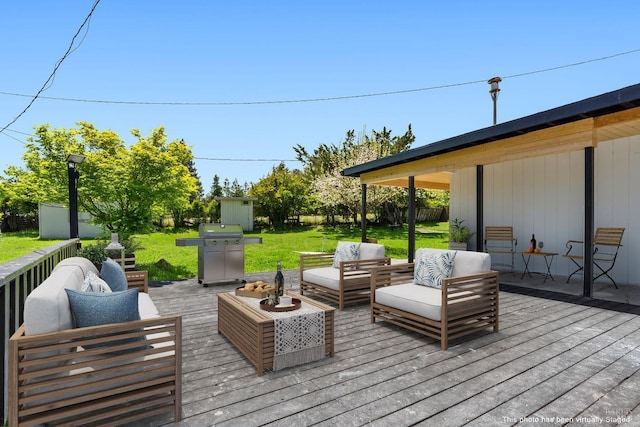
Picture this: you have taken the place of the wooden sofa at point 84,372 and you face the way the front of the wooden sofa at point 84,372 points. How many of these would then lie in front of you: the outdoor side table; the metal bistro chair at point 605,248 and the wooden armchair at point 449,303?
3

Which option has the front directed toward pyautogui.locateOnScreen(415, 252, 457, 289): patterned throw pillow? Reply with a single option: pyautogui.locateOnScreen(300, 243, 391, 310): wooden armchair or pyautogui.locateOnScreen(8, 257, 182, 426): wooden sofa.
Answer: pyautogui.locateOnScreen(8, 257, 182, 426): wooden sofa

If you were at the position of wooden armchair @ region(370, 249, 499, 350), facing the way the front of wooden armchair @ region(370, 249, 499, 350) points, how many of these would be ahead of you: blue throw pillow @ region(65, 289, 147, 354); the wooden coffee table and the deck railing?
3

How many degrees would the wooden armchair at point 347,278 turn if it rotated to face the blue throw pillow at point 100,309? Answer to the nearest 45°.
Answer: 0° — it already faces it

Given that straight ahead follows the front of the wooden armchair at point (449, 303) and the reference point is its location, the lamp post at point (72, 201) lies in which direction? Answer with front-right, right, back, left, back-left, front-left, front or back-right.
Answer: front-right

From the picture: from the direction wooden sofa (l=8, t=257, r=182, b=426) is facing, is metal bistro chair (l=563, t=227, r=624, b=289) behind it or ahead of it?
ahead

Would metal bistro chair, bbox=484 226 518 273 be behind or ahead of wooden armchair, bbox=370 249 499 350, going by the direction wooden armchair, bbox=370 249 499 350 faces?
behind

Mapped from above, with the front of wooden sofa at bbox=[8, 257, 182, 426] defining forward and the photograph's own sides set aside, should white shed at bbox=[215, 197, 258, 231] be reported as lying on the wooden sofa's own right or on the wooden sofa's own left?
on the wooden sofa's own left

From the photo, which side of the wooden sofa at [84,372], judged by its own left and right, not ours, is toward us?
right

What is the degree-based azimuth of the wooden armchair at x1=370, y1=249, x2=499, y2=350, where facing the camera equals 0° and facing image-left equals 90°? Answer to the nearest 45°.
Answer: approximately 45°

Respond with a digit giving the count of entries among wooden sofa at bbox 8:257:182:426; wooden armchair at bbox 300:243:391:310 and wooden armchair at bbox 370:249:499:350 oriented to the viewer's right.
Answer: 1

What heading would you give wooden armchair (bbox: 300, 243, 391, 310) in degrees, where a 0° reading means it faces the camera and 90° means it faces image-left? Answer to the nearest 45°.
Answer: approximately 45°

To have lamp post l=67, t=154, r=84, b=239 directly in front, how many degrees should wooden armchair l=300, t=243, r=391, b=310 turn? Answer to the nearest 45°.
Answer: approximately 45° to its right

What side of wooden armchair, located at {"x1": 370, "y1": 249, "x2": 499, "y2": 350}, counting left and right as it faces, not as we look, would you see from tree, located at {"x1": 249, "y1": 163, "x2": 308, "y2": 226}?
right

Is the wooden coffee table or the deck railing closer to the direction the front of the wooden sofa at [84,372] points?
the wooden coffee table

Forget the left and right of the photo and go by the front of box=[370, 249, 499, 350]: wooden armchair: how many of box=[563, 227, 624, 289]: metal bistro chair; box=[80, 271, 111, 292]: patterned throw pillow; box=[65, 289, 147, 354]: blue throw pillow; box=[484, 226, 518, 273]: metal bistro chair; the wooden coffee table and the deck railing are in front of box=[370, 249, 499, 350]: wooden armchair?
4

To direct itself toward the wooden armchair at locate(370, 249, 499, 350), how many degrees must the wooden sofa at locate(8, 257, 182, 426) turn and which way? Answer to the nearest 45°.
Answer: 0° — it already faces it

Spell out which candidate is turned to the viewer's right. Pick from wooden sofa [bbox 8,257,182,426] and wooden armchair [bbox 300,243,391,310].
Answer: wooden sofa [bbox 8,257,182,426]
